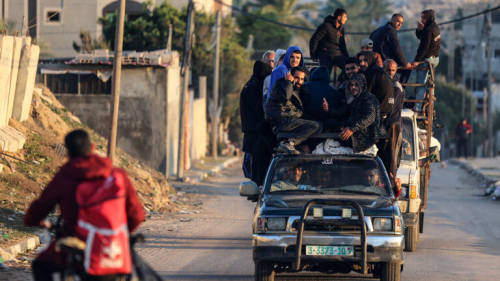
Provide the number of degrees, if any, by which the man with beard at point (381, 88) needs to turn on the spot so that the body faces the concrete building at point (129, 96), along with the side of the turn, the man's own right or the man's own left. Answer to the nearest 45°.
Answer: approximately 90° to the man's own right

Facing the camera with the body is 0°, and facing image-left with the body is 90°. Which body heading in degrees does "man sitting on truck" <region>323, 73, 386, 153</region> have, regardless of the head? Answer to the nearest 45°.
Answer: approximately 45°

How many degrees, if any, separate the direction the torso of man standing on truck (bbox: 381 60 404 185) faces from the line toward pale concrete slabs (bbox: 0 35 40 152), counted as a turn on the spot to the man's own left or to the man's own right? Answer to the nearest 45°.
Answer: approximately 90° to the man's own right

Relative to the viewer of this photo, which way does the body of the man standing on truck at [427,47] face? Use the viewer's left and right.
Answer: facing to the left of the viewer

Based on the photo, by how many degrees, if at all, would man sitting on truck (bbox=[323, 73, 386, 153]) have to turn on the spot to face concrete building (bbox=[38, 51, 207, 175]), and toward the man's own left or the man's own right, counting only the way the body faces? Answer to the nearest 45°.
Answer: approximately 90° to the man's own right

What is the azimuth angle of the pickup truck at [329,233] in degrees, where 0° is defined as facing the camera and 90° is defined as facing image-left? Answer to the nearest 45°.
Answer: approximately 0°

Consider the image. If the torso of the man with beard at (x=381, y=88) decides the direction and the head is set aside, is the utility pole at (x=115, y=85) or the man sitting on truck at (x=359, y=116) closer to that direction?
the man sitting on truck

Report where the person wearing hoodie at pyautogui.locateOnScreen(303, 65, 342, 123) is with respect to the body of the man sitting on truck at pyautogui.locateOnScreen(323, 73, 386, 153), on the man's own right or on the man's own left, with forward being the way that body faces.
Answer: on the man's own right

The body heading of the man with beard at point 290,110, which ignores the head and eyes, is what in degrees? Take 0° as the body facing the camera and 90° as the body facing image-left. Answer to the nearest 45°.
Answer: approximately 315°

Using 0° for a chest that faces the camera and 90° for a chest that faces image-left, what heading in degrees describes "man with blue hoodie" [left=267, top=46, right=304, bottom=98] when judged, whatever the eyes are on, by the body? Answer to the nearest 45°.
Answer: approximately 315°
